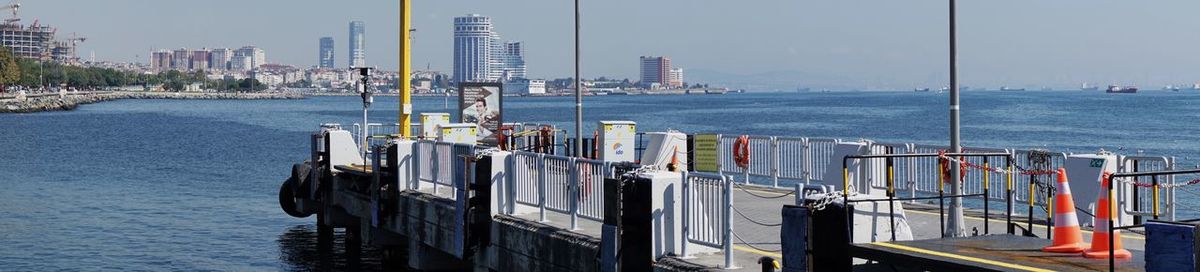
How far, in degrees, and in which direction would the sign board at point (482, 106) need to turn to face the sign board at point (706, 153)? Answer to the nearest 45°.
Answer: approximately 45° to its left

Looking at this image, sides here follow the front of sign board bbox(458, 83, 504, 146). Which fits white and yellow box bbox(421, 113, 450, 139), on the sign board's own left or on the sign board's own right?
on the sign board's own right

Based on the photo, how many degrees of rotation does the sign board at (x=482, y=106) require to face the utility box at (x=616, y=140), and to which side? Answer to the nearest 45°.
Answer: approximately 45° to its left

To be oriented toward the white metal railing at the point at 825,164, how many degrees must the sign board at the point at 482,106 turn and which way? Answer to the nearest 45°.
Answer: approximately 45° to its left

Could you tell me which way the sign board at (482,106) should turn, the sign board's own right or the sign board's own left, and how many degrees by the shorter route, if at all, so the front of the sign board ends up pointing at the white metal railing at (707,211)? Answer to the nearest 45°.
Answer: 0° — it already faces it

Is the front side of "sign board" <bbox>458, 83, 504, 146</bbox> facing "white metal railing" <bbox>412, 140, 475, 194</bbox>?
yes

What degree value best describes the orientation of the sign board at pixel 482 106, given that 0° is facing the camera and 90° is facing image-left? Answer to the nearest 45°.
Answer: approximately 0°

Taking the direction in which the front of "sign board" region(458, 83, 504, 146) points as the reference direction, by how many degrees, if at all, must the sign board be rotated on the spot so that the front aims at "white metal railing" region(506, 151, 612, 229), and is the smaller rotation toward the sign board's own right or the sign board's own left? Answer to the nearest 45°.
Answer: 0° — it already faces it

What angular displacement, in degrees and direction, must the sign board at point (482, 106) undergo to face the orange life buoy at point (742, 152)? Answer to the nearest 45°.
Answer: approximately 45° to its left

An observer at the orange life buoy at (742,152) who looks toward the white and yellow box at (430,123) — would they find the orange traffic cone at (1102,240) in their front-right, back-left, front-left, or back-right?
back-left
